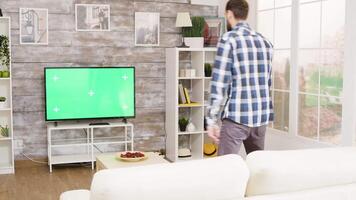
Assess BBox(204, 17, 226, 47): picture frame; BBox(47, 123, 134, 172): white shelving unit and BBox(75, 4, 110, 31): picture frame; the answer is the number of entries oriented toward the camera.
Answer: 3

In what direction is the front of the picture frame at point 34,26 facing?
toward the camera

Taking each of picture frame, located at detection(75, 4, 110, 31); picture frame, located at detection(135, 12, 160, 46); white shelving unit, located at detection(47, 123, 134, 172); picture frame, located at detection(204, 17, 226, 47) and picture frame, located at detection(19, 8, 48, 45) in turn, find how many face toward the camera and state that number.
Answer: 5

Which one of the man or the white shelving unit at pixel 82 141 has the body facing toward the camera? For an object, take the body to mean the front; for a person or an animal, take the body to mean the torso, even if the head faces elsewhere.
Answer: the white shelving unit

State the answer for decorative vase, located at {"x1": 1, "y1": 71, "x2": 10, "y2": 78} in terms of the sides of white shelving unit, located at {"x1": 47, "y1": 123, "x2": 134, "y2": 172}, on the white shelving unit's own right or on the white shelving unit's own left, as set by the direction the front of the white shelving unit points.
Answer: on the white shelving unit's own right

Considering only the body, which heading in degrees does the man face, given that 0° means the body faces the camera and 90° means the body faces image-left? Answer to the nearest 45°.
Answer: approximately 135°

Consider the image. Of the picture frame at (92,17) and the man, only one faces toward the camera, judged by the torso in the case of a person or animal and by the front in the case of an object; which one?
the picture frame

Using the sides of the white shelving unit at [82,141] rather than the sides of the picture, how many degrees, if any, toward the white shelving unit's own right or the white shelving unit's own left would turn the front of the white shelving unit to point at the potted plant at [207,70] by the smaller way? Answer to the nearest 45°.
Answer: approximately 90° to the white shelving unit's own left

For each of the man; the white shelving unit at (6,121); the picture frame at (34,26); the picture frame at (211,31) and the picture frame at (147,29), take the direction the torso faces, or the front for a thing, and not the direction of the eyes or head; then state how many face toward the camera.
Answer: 4

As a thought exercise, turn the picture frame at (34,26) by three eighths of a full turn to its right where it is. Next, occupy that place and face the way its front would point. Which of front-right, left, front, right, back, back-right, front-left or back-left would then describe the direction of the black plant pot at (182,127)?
back-right

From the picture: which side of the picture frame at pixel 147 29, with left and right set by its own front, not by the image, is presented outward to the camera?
front

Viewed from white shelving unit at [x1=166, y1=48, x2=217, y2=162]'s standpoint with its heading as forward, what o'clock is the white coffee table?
The white coffee table is roughly at 2 o'clock from the white shelving unit.

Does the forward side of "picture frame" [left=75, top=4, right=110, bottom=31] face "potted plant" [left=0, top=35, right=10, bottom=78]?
no

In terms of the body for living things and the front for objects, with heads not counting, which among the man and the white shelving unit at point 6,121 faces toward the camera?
the white shelving unit

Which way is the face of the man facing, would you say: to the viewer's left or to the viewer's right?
to the viewer's left

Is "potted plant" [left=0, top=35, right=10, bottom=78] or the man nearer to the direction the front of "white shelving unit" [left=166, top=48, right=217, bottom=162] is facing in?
the man

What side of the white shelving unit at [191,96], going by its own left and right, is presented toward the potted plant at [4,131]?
right
